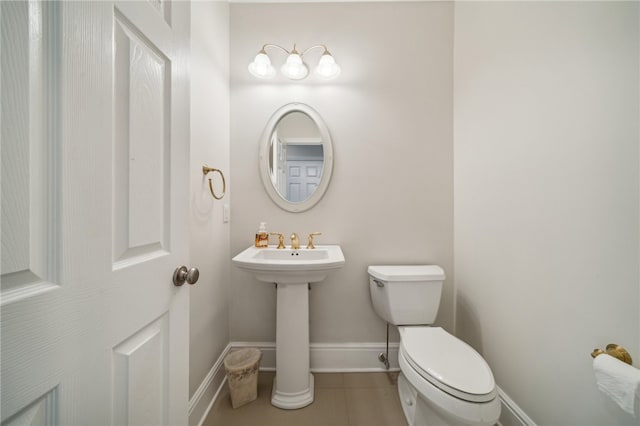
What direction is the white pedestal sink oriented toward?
toward the camera

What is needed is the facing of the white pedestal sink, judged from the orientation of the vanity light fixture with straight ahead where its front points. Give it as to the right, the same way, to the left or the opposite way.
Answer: the same way

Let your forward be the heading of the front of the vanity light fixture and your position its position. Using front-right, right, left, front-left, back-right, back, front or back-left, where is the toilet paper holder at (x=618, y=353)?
front-left

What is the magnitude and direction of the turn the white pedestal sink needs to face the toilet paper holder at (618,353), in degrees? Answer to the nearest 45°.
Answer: approximately 45° to its left

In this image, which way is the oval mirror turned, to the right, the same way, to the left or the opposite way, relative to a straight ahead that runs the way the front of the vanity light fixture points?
the same way

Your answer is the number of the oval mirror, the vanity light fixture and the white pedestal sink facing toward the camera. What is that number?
3

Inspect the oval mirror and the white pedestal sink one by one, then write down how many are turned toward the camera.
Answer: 2

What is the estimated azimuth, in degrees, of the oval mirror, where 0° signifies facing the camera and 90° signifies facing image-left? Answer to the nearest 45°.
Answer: approximately 0°

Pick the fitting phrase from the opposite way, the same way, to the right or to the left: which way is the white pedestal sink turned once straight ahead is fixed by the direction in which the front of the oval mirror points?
the same way

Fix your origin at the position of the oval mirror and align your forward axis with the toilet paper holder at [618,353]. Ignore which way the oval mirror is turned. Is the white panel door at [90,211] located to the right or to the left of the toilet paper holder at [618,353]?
right

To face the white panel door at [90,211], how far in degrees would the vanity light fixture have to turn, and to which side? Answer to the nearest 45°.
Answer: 0° — it already faces it
